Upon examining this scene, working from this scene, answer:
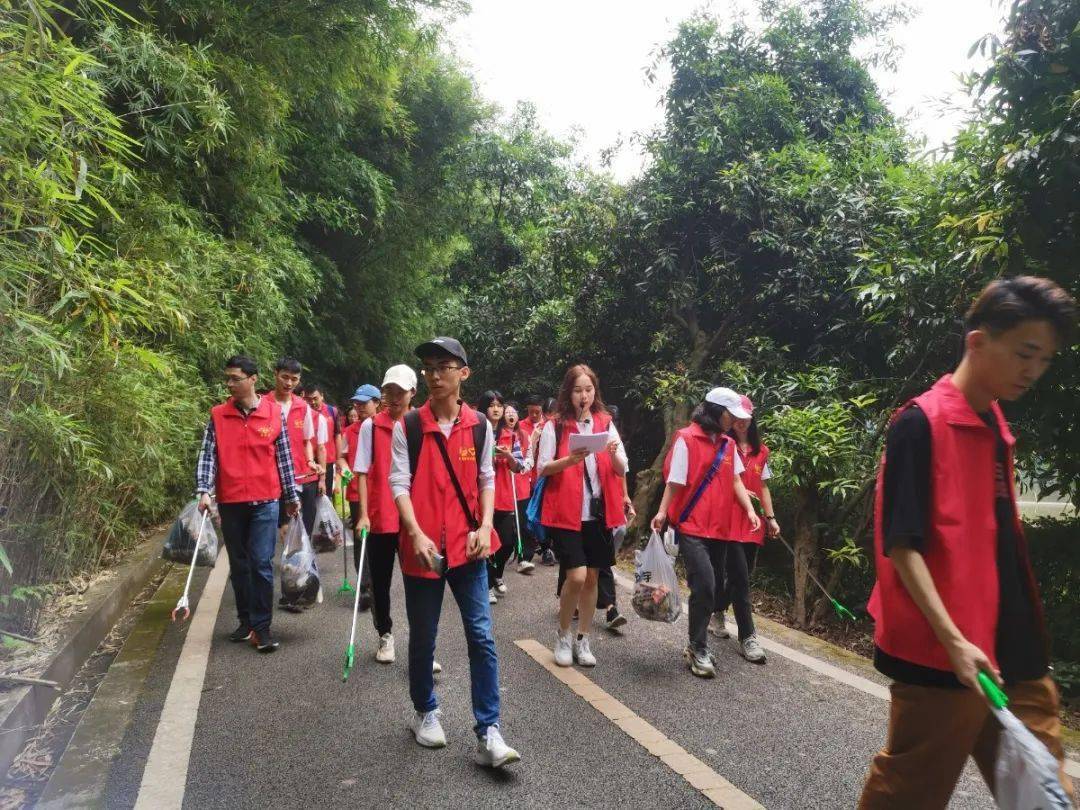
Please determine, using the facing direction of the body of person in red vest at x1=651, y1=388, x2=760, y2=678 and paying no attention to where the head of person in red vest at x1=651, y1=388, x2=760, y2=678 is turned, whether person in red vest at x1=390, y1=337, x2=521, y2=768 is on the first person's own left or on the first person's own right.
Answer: on the first person's own right

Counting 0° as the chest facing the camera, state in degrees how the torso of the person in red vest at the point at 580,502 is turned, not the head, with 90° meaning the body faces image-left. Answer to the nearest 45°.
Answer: approximately 0°

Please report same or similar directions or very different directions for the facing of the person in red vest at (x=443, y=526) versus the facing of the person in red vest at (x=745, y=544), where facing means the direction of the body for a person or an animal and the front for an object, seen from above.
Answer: same or similar directions

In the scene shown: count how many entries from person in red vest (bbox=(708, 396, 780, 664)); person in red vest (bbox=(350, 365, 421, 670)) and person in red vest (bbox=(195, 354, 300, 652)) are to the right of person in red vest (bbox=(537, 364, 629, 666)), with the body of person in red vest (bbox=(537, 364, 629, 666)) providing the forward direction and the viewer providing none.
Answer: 2

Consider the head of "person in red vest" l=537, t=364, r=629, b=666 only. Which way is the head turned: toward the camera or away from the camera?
toward the camera

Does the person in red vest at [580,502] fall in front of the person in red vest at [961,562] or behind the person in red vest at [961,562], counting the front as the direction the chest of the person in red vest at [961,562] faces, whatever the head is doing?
behind

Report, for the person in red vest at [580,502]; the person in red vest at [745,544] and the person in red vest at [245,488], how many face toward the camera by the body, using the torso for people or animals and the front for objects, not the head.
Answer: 3

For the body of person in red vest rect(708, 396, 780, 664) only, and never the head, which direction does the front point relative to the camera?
toward the camera

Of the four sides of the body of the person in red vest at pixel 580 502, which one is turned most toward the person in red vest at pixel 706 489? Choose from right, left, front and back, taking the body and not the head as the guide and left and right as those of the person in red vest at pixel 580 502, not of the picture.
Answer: left

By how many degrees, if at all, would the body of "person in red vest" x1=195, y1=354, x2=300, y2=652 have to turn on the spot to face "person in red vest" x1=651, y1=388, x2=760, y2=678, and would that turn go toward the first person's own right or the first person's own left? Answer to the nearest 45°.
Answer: approximately 45° to the first person's own left

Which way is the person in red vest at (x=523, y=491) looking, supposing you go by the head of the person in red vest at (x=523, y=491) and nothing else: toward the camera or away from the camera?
toward the camera

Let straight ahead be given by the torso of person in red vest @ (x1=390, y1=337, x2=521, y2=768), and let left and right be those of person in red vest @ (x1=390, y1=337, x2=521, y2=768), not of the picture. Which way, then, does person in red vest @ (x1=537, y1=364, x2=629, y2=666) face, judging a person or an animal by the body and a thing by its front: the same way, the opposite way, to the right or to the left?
the same way

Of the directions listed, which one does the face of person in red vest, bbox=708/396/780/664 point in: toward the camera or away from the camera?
toward the camera

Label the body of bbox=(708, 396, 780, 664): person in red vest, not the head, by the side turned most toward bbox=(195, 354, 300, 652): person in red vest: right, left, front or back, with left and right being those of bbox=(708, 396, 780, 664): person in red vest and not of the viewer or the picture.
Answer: right

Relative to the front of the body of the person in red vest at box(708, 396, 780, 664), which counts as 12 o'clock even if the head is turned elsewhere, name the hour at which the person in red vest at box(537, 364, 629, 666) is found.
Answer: the person in red vest at box(537, 364, 629, 666) is roughly at 2 o'clock from the person in red vest at box(708, 396, 780, 664).

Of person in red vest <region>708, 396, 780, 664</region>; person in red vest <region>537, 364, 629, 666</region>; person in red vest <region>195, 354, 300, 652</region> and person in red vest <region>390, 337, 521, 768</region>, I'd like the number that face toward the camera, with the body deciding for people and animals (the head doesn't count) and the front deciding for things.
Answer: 4

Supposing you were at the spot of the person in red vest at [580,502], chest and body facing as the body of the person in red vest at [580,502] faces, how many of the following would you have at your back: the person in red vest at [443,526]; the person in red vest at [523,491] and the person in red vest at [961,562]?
1

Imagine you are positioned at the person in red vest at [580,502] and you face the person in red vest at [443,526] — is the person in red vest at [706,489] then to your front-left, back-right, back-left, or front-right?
back-left
